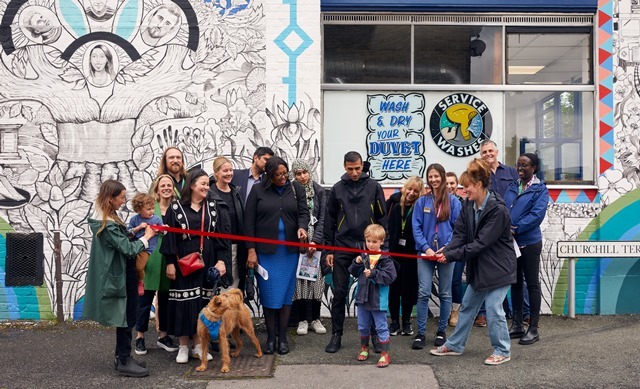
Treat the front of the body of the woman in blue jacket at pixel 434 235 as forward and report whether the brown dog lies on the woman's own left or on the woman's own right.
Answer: on the woman's own right

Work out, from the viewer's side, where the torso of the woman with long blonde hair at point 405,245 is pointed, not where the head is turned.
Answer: toward the camera

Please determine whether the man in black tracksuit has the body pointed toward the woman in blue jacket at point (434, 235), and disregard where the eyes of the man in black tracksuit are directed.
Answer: no

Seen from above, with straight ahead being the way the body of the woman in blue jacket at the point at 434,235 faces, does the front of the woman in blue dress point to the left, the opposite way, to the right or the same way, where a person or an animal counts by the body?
the same way

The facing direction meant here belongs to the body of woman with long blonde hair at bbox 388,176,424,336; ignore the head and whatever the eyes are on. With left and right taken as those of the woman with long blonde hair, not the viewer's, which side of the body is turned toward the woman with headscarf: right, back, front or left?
right

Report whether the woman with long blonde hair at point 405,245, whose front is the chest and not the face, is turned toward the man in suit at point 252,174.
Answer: no

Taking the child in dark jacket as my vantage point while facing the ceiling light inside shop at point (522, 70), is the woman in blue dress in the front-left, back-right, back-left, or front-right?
back-left

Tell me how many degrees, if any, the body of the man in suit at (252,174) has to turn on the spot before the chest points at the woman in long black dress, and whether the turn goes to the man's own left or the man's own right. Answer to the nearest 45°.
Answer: approximately 90° to the man's own right

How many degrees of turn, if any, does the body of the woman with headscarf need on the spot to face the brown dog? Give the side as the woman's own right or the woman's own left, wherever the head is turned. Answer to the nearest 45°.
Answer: approximately 45° to the woman's own right

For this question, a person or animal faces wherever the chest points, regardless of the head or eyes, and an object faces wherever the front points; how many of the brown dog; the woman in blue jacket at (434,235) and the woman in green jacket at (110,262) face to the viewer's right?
1

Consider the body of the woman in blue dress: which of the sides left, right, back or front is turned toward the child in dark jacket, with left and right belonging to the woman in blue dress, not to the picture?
left

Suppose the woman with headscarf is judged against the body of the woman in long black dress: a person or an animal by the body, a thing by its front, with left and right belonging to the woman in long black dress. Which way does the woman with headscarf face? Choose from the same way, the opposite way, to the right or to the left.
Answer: the same way

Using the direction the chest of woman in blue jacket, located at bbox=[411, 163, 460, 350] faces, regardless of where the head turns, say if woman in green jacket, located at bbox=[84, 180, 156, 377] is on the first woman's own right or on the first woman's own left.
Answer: on the first woman's own right

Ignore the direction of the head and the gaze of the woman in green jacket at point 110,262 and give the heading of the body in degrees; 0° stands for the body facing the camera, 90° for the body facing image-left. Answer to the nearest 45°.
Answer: approximately 270°

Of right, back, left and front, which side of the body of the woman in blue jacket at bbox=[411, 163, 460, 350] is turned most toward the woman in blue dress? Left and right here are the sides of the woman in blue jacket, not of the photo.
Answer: right

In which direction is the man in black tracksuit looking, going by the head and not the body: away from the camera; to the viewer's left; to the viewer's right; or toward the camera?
toward the camera

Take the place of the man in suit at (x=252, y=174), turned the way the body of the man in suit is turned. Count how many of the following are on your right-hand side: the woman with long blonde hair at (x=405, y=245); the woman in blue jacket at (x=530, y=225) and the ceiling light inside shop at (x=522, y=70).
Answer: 0
